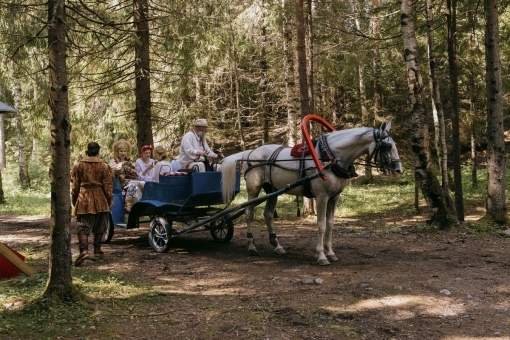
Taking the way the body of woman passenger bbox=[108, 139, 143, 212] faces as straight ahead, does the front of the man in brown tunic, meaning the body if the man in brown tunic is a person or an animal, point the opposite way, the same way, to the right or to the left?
the opposite way

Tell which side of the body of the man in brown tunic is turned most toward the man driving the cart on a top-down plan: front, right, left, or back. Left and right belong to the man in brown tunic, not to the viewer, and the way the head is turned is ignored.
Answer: right

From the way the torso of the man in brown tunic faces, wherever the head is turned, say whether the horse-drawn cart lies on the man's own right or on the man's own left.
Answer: on the man's own right

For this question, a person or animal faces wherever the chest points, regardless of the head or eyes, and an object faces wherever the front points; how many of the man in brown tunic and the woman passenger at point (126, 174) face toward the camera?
1

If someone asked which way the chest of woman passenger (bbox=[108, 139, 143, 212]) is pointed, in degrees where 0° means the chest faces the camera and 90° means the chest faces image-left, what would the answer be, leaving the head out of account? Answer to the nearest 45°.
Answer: approximately 0°

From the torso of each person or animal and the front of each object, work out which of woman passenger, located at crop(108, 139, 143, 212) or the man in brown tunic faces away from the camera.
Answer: the man in brown tunic

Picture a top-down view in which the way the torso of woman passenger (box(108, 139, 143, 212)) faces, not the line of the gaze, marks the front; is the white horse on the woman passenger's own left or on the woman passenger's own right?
on the woman passenger's own left

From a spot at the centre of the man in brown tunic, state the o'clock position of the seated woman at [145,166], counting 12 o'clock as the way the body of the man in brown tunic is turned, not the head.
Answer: The seated woman is roughly at 1 o'clock from the man in brown tunic.

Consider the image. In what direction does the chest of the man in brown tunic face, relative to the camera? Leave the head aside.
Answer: away from the camera
